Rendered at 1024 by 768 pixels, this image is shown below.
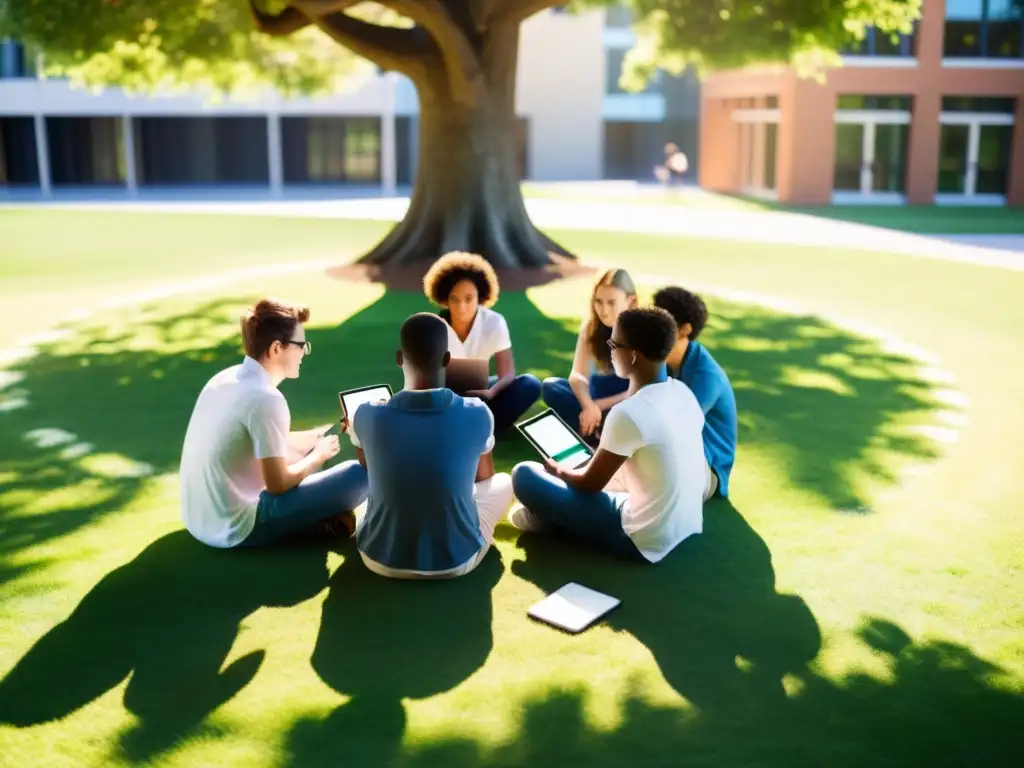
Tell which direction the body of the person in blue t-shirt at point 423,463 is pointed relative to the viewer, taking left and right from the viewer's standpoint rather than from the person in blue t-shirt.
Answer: facing away from the viewer

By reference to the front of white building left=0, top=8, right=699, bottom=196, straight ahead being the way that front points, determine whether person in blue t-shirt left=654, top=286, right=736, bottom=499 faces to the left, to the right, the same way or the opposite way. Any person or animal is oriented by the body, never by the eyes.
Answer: to the right

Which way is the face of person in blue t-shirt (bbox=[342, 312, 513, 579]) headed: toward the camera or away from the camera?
away from the camera

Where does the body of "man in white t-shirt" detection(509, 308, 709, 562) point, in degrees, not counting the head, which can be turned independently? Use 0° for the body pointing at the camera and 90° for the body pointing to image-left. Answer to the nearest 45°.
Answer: approximately 135°

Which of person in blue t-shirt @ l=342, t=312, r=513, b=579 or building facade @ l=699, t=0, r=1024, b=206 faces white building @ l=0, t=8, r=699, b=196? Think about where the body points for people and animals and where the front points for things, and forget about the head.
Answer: the person in blue t-shirt

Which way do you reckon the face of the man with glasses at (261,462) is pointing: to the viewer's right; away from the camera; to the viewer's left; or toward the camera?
to the viewer's right

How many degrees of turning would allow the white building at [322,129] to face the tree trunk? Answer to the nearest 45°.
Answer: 0° — it already faces it

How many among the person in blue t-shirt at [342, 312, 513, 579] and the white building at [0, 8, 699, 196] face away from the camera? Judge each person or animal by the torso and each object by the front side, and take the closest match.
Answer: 1

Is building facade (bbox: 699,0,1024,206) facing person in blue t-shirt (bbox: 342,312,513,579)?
yes

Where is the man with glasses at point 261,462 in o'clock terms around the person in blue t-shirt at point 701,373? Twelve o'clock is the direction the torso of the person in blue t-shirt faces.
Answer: The man with glasses is roughly at 11 o'clock from the person in blue t-shirt.

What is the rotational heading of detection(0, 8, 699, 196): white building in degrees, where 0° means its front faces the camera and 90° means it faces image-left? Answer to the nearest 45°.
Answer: approximately 0°

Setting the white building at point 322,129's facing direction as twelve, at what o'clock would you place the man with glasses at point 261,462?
The man with glasses is roughly at 12 o'clock from the white building.

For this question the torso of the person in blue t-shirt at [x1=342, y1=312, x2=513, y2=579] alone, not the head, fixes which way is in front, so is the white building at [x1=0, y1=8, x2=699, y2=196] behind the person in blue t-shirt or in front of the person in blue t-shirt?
in front

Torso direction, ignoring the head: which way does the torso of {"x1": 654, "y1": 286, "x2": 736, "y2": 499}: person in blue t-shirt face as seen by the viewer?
to the viewer's left
